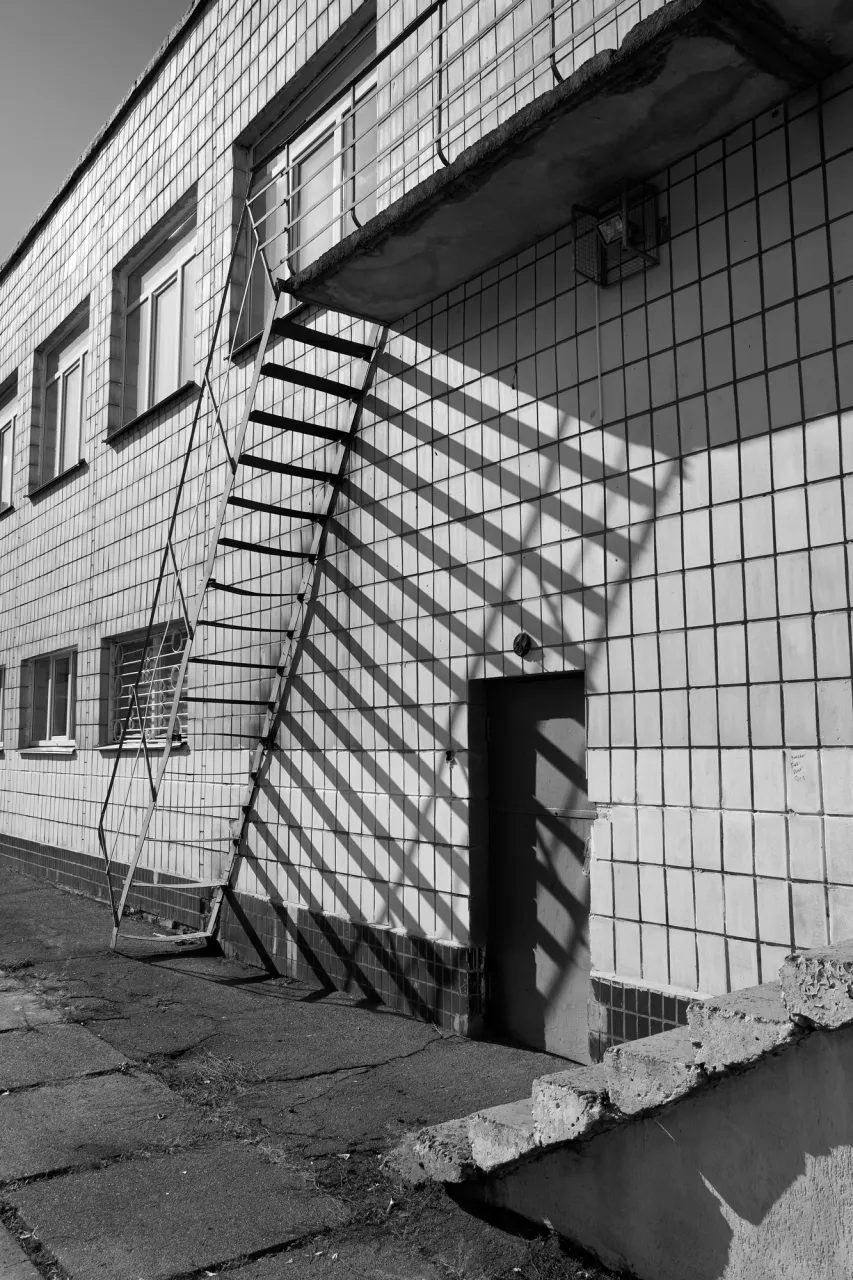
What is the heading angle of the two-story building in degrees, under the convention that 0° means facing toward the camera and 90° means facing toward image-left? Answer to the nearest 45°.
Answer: approximately 45°

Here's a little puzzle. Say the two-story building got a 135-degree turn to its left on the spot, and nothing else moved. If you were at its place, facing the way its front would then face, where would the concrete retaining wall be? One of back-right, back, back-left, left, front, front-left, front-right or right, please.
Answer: right

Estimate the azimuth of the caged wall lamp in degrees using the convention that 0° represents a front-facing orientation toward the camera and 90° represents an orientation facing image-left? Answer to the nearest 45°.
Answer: approximately 45°

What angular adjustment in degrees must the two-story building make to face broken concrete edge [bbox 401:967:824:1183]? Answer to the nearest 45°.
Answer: approximately 45° to its left

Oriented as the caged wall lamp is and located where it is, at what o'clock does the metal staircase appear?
The metal staircase is roughly at 3 o'clock from the caged wall lamp.
